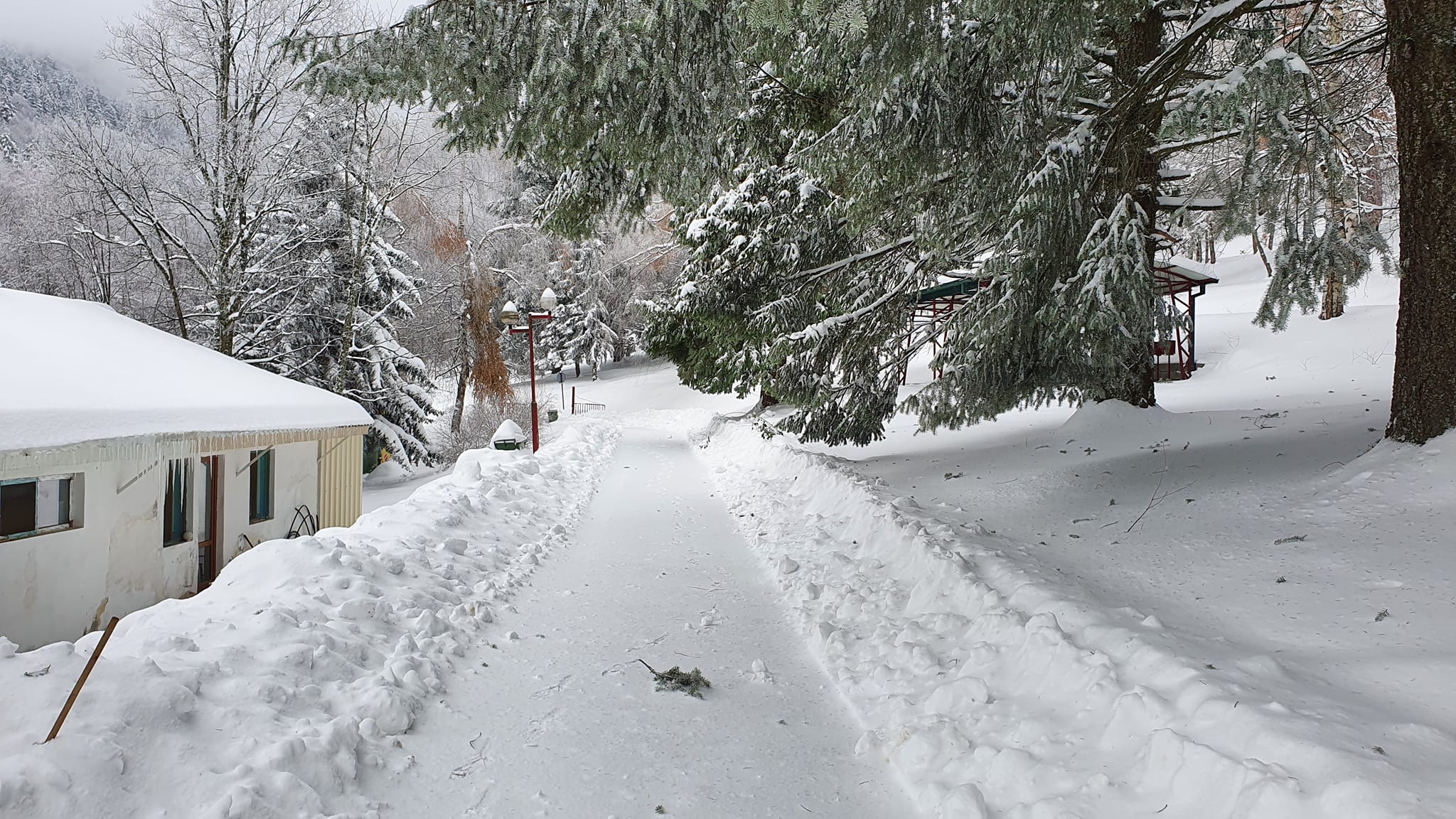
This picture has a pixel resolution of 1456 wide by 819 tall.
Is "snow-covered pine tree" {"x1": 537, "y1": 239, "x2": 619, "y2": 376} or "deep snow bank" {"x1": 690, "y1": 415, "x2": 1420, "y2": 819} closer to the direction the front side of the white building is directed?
the deep snow bank

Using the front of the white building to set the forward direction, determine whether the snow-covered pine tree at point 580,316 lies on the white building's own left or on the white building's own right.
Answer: on the white building's own left

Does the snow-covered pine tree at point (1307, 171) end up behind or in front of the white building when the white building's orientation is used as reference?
in front

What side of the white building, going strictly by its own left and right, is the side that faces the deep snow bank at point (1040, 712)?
front

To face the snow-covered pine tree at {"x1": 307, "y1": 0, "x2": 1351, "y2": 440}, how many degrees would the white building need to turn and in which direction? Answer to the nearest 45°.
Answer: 0° — it already faces it

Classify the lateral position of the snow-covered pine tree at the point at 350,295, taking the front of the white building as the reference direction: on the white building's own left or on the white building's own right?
on the white building's own left

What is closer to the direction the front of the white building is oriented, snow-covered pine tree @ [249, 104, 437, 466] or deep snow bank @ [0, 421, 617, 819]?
the deep snow bank
